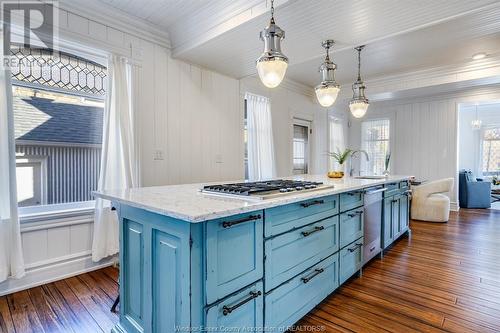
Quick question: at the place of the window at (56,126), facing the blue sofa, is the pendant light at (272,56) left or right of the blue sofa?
right

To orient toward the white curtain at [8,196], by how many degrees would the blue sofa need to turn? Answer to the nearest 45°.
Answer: approximately 90° to its right

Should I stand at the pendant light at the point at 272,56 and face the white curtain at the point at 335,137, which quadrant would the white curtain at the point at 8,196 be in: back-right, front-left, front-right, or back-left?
back-left
